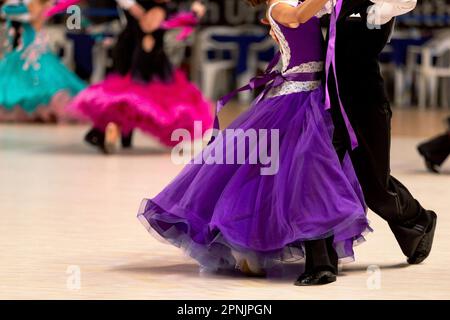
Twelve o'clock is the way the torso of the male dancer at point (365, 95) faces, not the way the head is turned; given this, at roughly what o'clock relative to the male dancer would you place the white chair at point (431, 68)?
The white chair is roughly at 3 o'clock from the male dancer.

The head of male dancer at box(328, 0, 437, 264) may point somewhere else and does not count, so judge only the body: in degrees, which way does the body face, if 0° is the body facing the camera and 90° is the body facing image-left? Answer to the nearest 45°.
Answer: approximately 90°

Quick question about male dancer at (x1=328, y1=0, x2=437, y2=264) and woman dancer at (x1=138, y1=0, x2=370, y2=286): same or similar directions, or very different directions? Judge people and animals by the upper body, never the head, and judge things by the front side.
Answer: very different directions

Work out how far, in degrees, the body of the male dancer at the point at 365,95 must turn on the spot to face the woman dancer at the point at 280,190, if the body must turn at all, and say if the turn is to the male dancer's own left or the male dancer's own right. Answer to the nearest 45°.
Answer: approximately 45° to the male dancer's own left

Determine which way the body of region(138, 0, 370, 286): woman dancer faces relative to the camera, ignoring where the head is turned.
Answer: to the viewer's right
